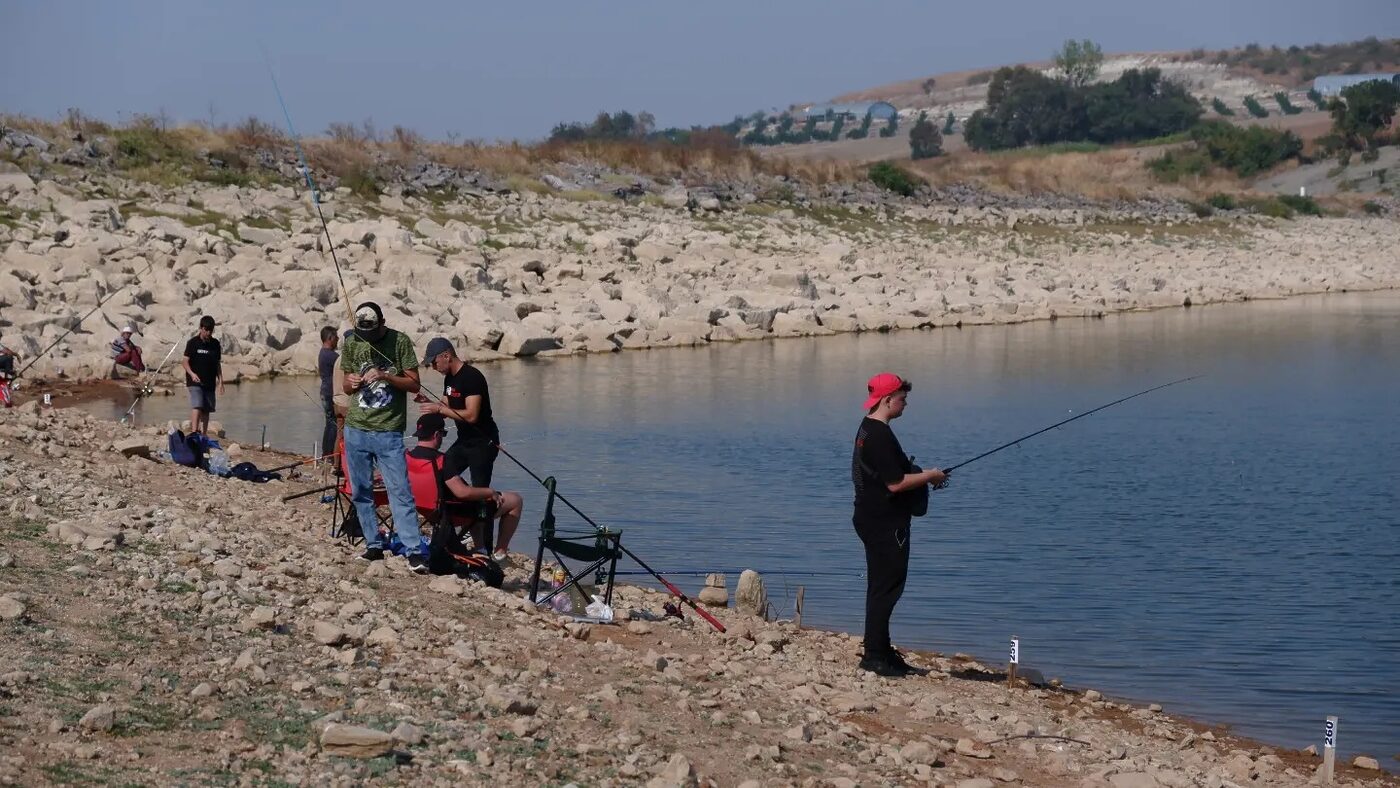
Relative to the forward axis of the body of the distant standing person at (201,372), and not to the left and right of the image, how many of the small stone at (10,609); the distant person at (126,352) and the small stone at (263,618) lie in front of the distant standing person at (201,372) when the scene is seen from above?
2

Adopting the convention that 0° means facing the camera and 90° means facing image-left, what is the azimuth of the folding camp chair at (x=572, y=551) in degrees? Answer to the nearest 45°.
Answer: approximately 270°

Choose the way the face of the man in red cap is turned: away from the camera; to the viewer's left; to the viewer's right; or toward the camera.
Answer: to the viewer's right

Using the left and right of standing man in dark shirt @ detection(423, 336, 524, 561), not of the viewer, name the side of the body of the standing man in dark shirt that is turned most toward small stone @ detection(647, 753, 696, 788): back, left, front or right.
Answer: left

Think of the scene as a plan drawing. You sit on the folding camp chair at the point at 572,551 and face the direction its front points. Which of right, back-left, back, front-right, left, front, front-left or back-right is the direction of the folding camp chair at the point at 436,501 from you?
back-left

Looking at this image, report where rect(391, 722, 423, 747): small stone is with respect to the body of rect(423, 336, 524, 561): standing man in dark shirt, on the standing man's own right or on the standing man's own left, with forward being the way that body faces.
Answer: on the standing man's own left

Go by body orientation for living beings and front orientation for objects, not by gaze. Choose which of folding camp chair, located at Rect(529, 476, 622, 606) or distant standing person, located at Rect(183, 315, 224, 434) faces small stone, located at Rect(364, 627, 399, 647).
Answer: the distant standing person

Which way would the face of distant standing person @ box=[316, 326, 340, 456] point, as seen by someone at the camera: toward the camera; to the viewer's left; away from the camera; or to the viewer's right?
to the viewer's right

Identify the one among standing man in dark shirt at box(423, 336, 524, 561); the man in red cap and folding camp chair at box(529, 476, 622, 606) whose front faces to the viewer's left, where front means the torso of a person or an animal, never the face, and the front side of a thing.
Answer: the standing man in dark shirt

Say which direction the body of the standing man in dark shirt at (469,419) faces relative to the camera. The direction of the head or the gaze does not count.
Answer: to the viewer's left

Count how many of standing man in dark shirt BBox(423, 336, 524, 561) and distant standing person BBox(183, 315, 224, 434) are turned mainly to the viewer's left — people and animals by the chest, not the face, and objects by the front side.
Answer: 1

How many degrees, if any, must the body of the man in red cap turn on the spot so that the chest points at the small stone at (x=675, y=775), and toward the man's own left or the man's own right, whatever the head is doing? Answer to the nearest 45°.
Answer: approximately 90° to the man's own right

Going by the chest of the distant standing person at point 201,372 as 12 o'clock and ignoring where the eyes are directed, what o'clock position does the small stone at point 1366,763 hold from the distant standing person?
The small stone is roughly at 11 o'clock from the distant standing person.

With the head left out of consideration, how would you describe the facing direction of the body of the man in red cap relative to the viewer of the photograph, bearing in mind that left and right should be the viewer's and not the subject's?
facing to the right of the viewer
